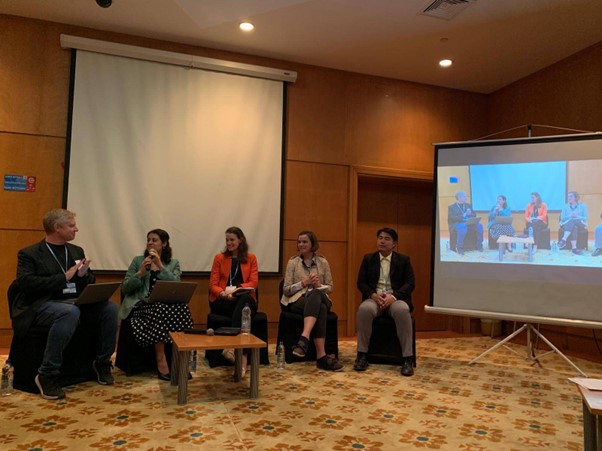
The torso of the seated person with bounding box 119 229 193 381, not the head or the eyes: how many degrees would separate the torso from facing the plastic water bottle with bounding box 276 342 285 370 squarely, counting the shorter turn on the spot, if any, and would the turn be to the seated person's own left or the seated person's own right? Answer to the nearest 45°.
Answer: approximately 45° to the seated person's own left

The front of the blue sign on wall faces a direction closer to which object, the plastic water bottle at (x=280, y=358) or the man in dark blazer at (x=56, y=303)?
the man in dark blazer

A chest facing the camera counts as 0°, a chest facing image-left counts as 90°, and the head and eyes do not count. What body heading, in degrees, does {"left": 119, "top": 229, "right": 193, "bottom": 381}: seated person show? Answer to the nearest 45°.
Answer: approximately 315°

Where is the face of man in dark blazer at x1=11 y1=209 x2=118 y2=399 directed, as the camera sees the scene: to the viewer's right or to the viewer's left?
to the viewer's right

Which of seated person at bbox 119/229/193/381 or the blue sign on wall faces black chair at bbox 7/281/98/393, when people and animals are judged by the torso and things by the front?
the blue sign on wall
